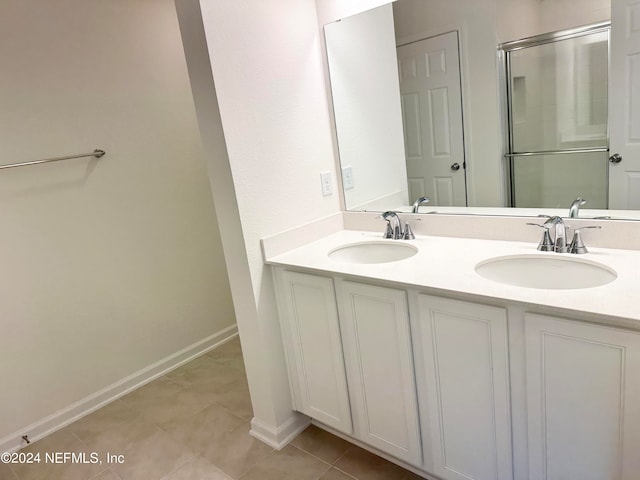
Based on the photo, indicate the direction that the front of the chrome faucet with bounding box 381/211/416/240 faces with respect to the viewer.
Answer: facing the viewer and to the left of the viewer

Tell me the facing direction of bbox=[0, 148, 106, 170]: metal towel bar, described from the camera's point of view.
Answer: facing the viewer and to the right of the viewer

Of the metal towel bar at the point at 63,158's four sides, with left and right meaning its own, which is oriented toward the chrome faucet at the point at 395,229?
front

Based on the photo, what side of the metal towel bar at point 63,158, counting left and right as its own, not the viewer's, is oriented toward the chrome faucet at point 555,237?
front
